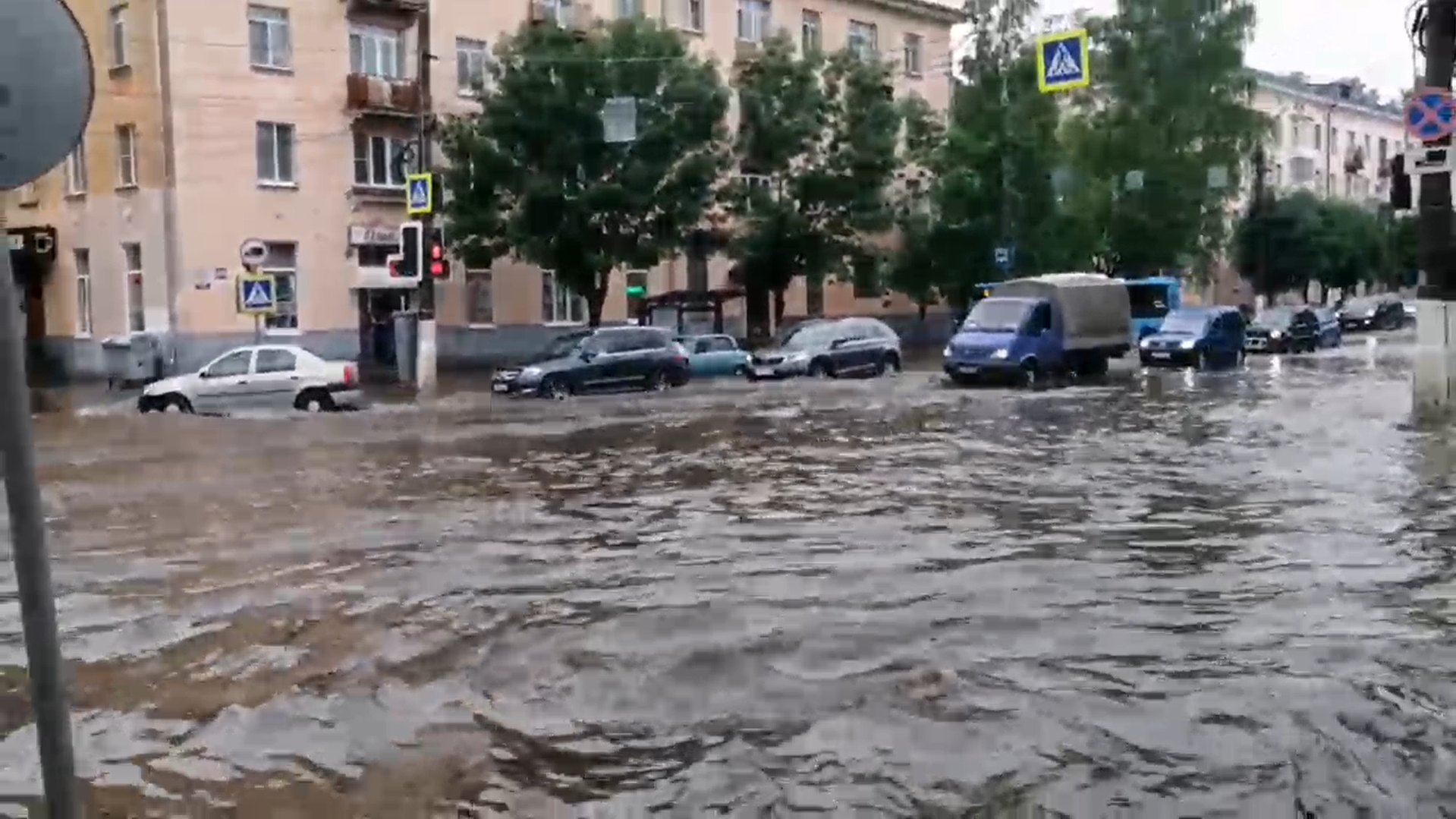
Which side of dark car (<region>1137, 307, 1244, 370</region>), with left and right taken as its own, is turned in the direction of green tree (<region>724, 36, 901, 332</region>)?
right

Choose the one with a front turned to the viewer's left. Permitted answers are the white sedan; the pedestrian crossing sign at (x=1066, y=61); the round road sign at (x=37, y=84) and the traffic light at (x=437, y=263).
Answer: the white sedan

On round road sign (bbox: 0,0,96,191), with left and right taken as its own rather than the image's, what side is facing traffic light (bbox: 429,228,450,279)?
front

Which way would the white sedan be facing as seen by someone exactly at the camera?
facing to the left of the viewer

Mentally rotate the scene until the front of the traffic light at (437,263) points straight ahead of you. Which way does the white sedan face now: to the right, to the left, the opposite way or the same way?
to the right

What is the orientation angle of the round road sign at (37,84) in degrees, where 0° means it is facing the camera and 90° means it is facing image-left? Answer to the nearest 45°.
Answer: approximately 180°

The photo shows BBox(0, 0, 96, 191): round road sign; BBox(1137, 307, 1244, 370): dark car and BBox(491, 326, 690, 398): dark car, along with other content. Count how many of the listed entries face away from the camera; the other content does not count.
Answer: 1

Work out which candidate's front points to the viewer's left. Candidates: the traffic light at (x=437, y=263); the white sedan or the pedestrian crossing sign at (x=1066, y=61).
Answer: the white sedan

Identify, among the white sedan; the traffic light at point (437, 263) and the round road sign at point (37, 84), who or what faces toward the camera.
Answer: the traffic light

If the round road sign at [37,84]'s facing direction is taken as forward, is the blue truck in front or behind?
in front

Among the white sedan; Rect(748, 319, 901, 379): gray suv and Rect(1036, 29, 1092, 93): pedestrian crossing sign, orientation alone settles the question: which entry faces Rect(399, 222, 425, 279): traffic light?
the gray suv

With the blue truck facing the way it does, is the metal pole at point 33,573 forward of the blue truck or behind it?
forward
